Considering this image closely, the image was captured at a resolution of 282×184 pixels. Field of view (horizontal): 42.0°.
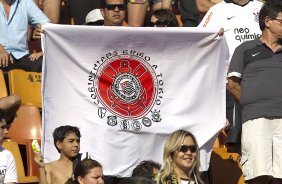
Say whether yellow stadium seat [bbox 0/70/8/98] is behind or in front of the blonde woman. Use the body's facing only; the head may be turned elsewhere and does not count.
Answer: behind

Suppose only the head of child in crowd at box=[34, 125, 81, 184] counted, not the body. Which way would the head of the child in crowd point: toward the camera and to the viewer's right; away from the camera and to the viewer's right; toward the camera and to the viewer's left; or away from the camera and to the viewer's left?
toward the camera and to the viewer's right

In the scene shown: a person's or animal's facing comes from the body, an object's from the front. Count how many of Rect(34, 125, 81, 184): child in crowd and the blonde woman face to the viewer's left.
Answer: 0

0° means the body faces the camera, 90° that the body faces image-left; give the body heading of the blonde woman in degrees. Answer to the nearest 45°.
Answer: approximately 315°

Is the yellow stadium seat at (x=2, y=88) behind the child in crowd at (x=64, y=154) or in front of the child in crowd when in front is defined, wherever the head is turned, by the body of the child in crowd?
behind

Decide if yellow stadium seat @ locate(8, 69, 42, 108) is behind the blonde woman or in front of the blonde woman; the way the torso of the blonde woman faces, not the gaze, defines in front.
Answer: behind

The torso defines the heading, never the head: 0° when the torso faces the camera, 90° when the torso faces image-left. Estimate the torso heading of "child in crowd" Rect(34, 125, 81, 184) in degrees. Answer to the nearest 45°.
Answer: approximately 315°

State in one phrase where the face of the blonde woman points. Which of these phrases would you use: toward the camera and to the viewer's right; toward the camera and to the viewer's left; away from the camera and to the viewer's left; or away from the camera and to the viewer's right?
toward the camera and to the viewer's right
